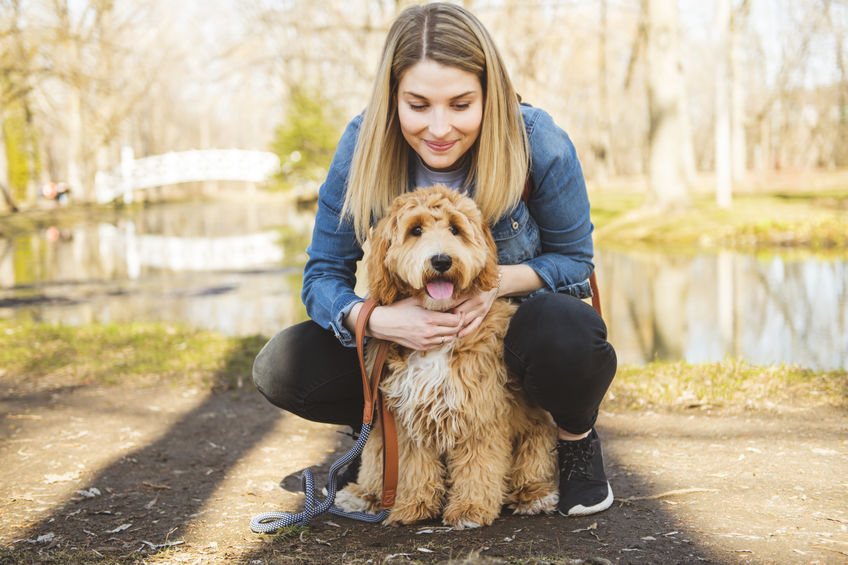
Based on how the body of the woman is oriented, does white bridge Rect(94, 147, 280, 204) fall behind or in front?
behind

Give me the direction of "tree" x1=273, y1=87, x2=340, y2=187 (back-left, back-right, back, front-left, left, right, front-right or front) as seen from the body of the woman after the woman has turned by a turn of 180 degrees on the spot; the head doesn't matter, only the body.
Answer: front

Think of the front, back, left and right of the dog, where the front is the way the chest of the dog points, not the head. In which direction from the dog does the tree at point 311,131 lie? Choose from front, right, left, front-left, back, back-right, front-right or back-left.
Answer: back

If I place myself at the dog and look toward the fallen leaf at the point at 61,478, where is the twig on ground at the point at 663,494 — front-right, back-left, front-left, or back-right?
back-right

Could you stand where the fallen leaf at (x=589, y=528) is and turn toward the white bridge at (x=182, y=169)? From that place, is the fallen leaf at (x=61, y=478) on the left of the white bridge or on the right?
left

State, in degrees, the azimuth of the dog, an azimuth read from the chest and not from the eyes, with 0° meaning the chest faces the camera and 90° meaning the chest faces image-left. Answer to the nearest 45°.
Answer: approximately 0°

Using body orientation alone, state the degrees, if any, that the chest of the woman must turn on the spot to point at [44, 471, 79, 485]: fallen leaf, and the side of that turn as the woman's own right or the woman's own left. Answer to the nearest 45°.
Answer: approximately 90° to the woman's own right
